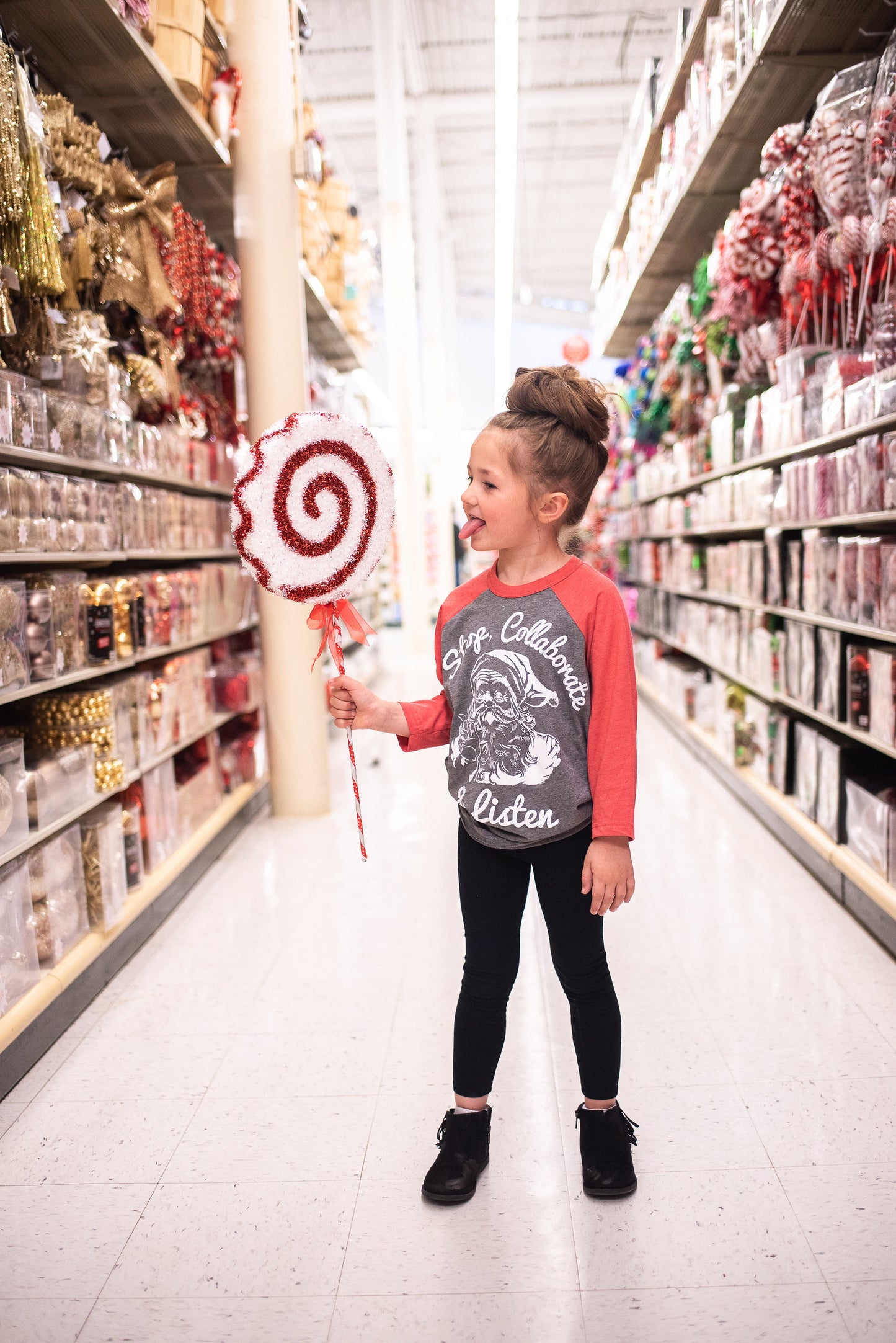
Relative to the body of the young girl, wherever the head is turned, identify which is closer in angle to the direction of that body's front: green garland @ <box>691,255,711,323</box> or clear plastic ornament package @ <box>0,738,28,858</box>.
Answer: the clear plastic ornament package

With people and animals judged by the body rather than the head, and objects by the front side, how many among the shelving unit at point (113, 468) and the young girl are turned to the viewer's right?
1

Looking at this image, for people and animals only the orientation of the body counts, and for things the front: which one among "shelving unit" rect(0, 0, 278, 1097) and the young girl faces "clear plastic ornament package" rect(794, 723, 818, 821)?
the shelving unit

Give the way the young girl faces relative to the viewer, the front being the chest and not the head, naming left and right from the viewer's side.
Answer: facing the viewer and to the left of the viewer

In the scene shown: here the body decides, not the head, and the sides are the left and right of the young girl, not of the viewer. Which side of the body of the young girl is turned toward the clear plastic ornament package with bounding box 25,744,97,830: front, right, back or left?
right

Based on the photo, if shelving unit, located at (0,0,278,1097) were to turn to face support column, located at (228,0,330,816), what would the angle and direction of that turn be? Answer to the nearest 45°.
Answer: approximately 45° to its left

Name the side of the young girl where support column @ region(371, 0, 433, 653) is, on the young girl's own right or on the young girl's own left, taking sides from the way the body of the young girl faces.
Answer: on the young girl's own right

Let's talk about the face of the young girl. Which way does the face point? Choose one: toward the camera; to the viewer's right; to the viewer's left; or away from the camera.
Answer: to the viewer's left

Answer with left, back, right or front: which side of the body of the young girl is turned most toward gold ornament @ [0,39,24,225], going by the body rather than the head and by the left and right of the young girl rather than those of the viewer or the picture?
right

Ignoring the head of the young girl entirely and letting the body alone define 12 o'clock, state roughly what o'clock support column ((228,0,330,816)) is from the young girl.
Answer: The support column is roughly at 4 o'clock from the young girl.

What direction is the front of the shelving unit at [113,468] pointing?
to the viewer's right

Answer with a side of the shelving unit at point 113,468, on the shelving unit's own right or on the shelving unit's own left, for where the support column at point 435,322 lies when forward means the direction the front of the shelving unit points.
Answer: on the shelving unit's own left

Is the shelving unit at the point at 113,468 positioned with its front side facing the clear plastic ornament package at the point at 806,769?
yes

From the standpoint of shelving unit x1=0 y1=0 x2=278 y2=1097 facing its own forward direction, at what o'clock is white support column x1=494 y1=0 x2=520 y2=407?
The white support column is roughly at 10 o'clock from the shelving unit.
